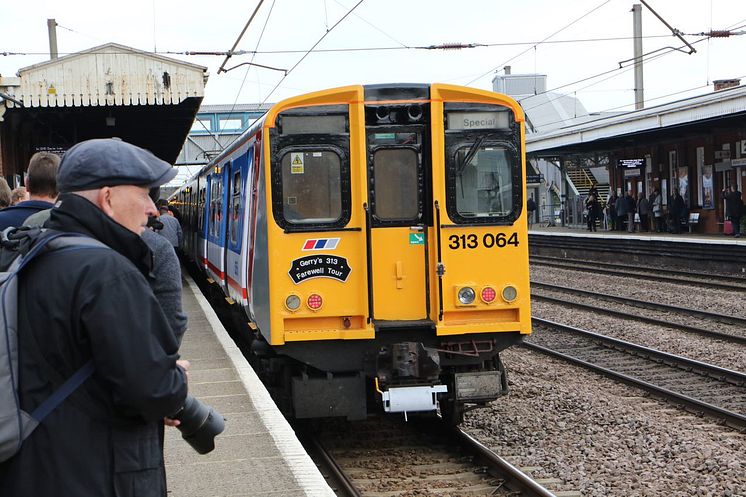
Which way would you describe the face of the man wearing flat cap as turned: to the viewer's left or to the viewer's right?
to the viewer's right

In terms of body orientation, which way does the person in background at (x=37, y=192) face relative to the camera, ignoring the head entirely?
away from the camera

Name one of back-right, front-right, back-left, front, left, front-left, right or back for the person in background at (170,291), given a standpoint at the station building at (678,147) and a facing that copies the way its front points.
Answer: front-left

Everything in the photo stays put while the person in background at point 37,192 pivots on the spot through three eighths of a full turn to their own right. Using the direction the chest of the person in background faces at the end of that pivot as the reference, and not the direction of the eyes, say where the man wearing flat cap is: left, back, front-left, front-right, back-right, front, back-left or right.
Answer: front-right

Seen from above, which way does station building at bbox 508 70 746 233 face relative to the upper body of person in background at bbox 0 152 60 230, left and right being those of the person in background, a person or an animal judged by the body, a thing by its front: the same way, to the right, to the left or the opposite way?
to the left

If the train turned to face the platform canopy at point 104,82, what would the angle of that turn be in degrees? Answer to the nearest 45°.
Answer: approximately 135° to its right

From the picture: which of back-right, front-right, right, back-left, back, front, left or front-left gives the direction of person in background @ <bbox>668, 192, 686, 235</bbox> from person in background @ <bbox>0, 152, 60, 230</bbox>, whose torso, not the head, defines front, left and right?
front-right
